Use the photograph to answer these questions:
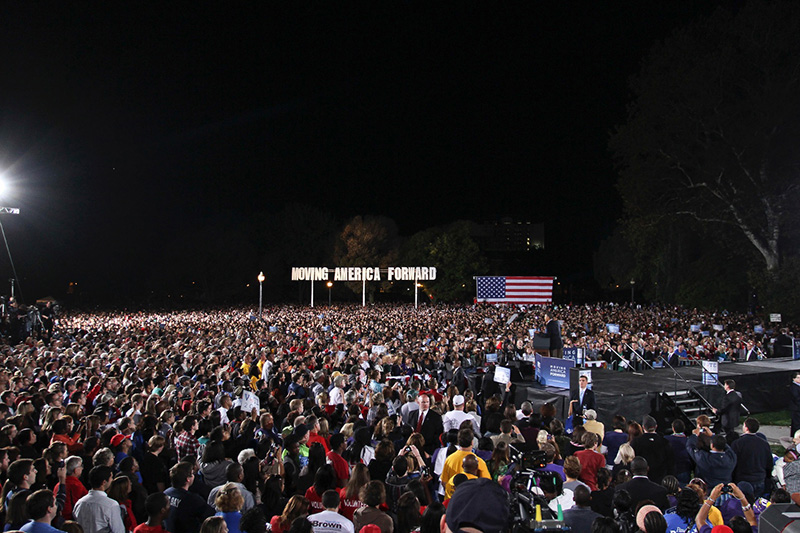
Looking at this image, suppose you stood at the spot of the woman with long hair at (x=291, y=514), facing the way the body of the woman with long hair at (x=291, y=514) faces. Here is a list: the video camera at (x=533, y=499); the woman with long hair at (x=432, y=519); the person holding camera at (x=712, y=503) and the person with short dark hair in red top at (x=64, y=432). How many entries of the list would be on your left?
1

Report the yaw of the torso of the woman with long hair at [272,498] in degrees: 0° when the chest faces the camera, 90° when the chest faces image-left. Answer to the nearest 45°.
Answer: approximately 225°

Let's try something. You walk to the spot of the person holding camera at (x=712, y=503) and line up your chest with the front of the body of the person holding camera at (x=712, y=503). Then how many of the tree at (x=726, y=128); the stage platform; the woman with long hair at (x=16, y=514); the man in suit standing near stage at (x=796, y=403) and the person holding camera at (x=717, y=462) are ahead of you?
4

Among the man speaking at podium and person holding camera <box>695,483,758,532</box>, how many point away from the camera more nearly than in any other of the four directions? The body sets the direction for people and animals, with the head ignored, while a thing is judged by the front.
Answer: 1

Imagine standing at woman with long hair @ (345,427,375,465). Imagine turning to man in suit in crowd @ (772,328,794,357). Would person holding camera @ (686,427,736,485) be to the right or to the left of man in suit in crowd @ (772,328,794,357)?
right

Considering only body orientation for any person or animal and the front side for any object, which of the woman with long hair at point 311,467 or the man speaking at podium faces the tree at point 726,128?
the woman with long hair

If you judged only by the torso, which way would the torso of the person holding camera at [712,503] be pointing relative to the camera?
away from the camera

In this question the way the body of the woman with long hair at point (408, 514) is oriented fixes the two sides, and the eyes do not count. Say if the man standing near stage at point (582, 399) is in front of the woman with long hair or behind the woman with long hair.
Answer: in front

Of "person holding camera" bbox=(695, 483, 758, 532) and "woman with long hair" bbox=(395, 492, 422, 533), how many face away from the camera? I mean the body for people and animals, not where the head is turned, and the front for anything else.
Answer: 2

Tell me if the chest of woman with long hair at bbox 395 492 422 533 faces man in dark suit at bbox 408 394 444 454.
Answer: yes

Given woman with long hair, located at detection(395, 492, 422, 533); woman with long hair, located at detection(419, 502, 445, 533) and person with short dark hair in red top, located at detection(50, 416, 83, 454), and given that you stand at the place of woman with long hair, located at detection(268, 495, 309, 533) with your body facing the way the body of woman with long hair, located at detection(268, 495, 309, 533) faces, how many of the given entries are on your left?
1

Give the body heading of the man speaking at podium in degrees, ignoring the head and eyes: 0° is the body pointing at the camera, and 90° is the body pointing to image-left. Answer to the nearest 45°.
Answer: approximately 90°

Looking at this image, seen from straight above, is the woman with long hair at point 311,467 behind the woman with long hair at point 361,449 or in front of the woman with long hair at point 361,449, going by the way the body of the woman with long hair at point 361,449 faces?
behind

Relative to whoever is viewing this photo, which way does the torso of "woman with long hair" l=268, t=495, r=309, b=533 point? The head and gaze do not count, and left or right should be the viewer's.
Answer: facing away from the viewer and to the right of the viewer

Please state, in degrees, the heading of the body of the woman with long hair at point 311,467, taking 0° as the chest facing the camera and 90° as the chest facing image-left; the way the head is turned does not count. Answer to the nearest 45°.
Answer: approximately 225°

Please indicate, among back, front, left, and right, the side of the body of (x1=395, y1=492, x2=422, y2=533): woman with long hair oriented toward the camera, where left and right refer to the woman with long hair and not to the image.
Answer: back
